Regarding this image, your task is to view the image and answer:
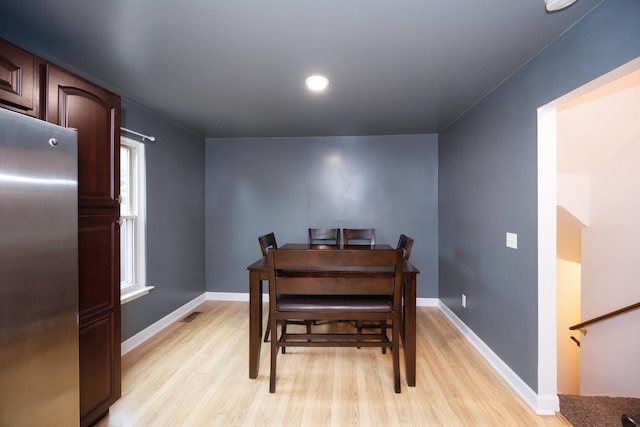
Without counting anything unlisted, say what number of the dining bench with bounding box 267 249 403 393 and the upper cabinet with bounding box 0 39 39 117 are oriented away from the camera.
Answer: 1

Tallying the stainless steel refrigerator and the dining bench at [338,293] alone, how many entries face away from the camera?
1

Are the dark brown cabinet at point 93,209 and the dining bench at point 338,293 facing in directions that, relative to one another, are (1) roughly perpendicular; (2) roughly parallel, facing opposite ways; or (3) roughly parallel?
roughly perpendicular

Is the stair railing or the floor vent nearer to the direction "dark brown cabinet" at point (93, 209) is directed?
the stair railing

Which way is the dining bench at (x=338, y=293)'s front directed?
away from the camera

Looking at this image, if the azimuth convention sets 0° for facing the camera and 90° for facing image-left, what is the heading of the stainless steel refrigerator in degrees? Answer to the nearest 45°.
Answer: approximately 315°

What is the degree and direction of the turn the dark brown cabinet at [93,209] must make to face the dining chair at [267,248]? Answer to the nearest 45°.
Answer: approximately 45° to its left

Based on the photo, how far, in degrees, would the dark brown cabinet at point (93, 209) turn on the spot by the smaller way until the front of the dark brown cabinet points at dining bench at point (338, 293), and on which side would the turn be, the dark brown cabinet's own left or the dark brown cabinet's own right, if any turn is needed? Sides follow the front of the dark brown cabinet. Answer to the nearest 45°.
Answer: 0° — it already faces it

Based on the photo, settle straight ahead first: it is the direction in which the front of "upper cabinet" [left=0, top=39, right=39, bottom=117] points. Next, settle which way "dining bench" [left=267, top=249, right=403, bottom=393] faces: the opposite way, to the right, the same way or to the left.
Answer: to the left

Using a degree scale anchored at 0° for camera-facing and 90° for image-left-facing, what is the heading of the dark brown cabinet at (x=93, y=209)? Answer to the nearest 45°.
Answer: approximately 315°
